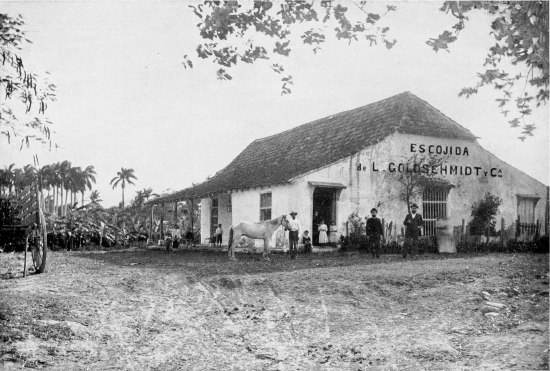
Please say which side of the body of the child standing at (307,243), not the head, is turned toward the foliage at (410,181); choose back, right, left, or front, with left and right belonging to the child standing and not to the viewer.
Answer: left

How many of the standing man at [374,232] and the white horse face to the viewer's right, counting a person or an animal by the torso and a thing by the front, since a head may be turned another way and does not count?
1

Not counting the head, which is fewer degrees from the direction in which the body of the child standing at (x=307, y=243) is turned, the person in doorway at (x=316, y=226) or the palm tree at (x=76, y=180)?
the palm tree

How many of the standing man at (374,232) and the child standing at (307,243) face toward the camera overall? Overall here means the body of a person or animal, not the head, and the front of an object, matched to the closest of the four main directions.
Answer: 2

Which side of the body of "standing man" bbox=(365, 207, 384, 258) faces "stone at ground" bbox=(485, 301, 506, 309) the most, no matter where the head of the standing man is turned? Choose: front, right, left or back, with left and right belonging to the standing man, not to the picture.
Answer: front

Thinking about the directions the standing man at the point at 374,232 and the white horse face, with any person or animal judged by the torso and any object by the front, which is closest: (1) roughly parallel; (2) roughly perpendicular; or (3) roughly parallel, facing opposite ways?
roughly perpendicular

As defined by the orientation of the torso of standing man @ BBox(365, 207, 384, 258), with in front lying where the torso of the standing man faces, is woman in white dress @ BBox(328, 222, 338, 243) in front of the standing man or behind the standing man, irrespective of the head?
behind

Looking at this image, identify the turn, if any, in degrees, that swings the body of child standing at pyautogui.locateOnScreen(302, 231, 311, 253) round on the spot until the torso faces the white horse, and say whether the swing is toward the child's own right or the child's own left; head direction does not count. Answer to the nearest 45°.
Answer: approximately 45° to the child's own right

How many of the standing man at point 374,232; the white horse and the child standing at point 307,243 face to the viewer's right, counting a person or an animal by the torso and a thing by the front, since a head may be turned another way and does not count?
1

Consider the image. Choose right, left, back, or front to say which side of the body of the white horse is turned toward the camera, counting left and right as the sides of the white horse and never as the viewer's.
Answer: right
